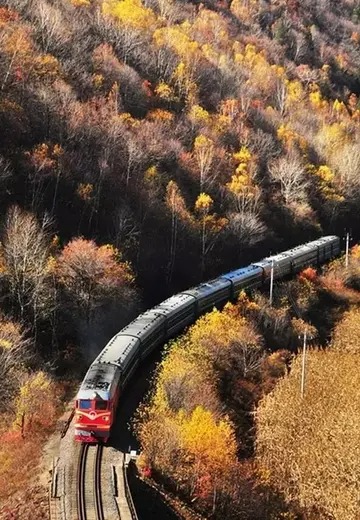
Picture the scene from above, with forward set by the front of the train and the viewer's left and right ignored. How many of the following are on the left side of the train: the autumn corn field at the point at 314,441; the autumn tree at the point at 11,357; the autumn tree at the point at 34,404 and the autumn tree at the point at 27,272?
1

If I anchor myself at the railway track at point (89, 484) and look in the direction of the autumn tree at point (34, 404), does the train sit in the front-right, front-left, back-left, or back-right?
front-right

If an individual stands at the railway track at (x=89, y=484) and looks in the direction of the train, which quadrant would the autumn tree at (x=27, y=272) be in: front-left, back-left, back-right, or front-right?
front-left

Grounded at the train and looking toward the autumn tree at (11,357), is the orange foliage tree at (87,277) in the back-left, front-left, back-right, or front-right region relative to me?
front-right

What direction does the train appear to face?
toward the camera

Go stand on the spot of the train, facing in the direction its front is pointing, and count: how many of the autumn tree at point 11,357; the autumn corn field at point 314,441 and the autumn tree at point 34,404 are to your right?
2

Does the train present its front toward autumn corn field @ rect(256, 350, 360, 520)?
no

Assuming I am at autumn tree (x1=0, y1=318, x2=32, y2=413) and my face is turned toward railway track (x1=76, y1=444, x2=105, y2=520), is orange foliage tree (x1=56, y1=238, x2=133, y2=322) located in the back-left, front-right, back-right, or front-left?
back-left

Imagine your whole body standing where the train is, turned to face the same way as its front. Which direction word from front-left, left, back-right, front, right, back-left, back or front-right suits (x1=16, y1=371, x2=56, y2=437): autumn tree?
right

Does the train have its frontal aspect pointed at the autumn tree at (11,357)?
no

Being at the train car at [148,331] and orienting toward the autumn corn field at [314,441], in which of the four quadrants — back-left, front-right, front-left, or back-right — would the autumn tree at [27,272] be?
back-right

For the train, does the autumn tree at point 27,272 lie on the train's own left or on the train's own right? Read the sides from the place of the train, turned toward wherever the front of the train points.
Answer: on the train's own right

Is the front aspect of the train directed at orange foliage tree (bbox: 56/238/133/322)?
no

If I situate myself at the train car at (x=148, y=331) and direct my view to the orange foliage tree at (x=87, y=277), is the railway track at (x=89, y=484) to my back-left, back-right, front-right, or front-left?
back-left
